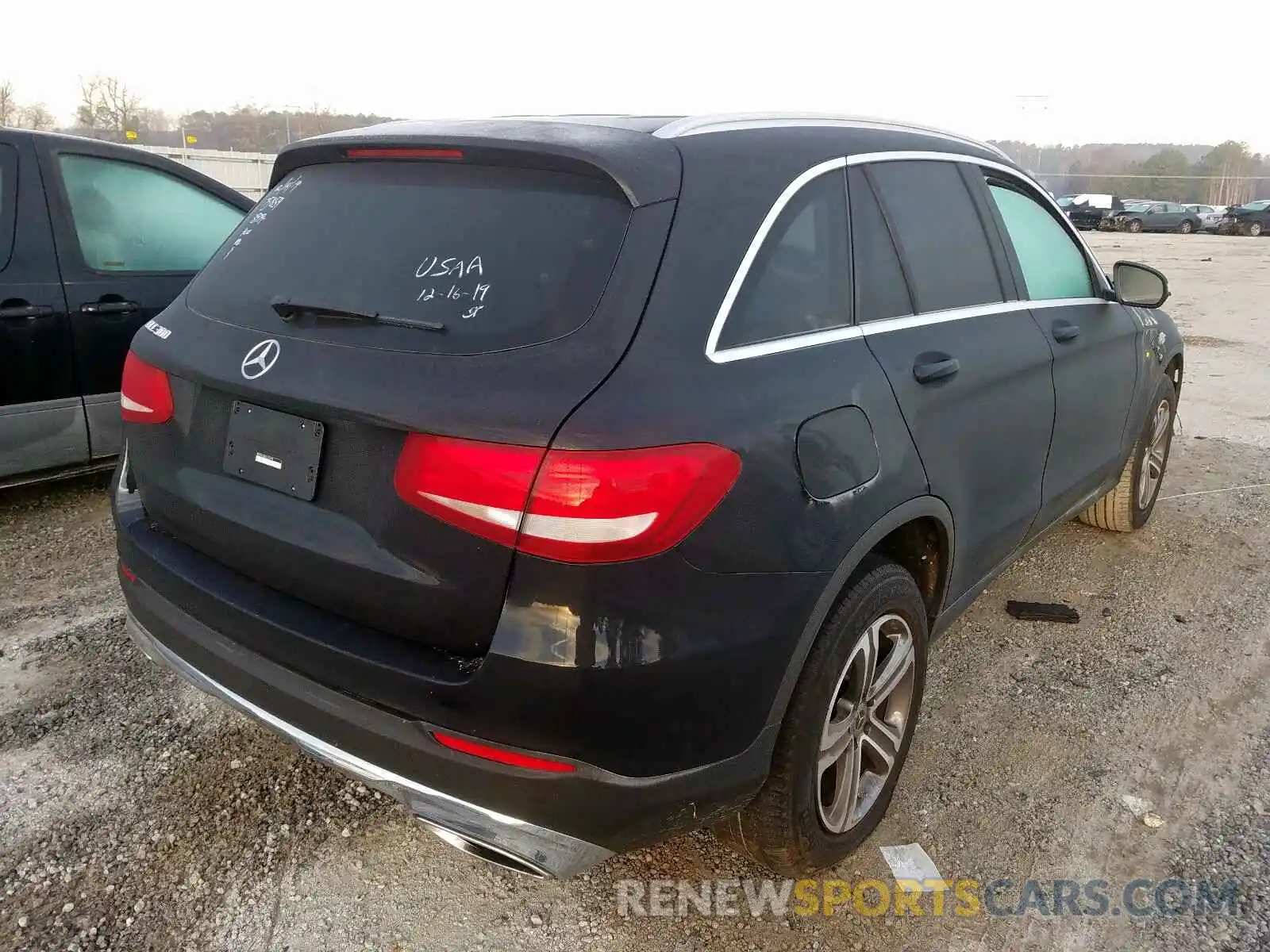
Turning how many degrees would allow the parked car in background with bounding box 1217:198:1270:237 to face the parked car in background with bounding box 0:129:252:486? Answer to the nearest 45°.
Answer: approximately 45° to its left

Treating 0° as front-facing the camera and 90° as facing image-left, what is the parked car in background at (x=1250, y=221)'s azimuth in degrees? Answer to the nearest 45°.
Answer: approximately 45°

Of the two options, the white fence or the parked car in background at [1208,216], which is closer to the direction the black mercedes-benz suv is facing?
the parked car in background

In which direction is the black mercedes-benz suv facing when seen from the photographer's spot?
facing away from the viewer and to the right of the viewer

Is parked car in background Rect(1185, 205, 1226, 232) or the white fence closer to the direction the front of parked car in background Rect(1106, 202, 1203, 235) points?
the white fence

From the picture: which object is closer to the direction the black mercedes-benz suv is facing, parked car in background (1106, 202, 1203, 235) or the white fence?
the parked car in background

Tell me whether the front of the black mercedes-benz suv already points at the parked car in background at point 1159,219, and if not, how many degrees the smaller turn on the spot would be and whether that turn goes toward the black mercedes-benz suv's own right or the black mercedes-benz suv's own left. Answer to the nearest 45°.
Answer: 0° — it already faces it

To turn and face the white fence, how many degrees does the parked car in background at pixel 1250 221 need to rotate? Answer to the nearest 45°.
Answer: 0° — it already faces it

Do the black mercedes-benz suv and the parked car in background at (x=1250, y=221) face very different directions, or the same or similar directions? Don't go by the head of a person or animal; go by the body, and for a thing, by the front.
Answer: very different directions

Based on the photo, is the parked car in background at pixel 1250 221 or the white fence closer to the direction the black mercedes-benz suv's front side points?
the parked car in background

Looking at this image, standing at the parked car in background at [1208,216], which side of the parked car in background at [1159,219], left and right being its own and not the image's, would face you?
back

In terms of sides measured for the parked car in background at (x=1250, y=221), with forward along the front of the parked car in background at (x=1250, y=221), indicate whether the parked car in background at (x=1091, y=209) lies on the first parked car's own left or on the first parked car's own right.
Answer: on the first parked car's own right
